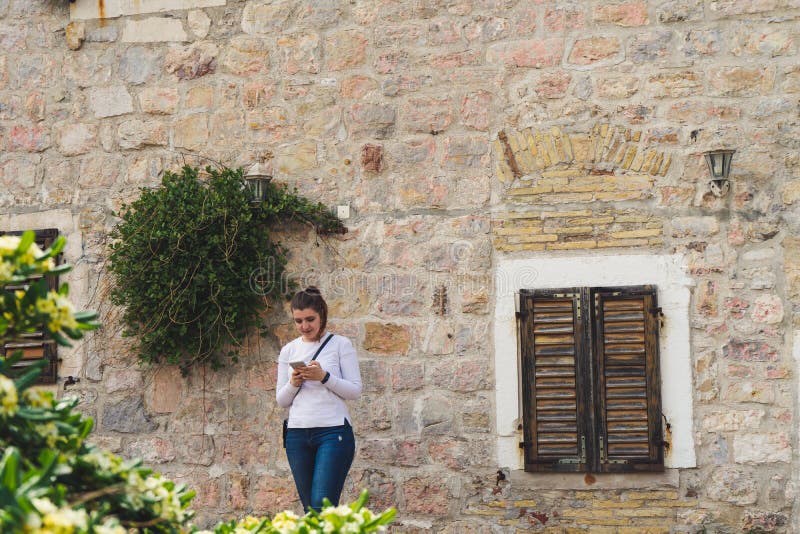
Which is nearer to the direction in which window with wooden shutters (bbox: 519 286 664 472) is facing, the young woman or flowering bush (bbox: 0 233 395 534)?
the flowering bush

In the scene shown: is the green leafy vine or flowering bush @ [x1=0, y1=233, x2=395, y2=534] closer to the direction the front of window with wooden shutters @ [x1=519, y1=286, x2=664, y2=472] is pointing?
the flowering bush

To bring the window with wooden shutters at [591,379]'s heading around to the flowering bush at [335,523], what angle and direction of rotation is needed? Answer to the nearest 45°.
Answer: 0° — it already faces it

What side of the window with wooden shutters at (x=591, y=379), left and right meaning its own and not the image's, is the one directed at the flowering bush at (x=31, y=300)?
front

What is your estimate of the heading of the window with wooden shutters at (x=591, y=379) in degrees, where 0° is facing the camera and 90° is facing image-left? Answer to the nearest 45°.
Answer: approximately 0°

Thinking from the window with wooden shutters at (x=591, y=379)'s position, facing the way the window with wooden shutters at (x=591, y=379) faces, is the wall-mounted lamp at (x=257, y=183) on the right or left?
on its right

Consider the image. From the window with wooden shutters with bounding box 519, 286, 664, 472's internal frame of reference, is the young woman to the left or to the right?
on its right

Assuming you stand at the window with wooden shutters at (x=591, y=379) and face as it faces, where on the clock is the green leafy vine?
The green leafy vine is roughly at 3 o'clock from the window with wooden shutters.

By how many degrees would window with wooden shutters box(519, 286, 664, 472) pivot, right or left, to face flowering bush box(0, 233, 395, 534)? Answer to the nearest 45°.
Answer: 0° — it already faces it
